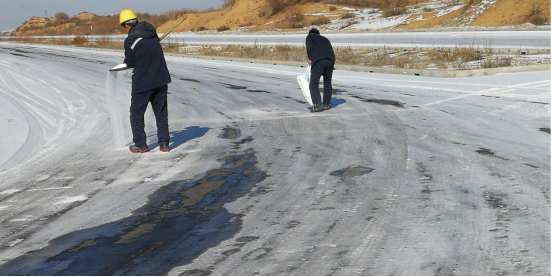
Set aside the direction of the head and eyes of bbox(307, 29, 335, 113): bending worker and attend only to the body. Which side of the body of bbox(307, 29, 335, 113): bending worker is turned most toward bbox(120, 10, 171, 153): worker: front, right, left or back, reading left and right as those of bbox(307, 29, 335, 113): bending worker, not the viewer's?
left

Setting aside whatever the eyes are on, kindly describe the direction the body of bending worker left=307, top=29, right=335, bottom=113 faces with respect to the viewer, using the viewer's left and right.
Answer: facing away from the viewer and to the left of the viewer
